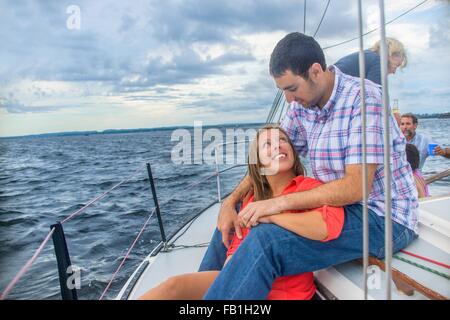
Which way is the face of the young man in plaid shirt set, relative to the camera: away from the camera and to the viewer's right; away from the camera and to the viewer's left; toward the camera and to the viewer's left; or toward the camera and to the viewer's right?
toward the camera and to the viewer's left

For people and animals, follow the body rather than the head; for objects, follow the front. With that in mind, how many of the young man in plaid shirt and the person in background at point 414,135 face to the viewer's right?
0

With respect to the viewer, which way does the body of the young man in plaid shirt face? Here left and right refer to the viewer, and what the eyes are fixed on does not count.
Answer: facing the viewer and to the left of the viewer

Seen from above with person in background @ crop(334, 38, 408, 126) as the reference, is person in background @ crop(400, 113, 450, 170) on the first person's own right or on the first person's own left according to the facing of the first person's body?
on the first person's own left

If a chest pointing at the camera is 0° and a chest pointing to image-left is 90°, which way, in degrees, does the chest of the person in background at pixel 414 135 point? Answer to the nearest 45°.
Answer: approximately 45°

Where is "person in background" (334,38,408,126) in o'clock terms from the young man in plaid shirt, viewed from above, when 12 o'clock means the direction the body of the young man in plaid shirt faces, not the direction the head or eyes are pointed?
The person in background is roughly at 5 o'clock from the young man in plaid shirt.
